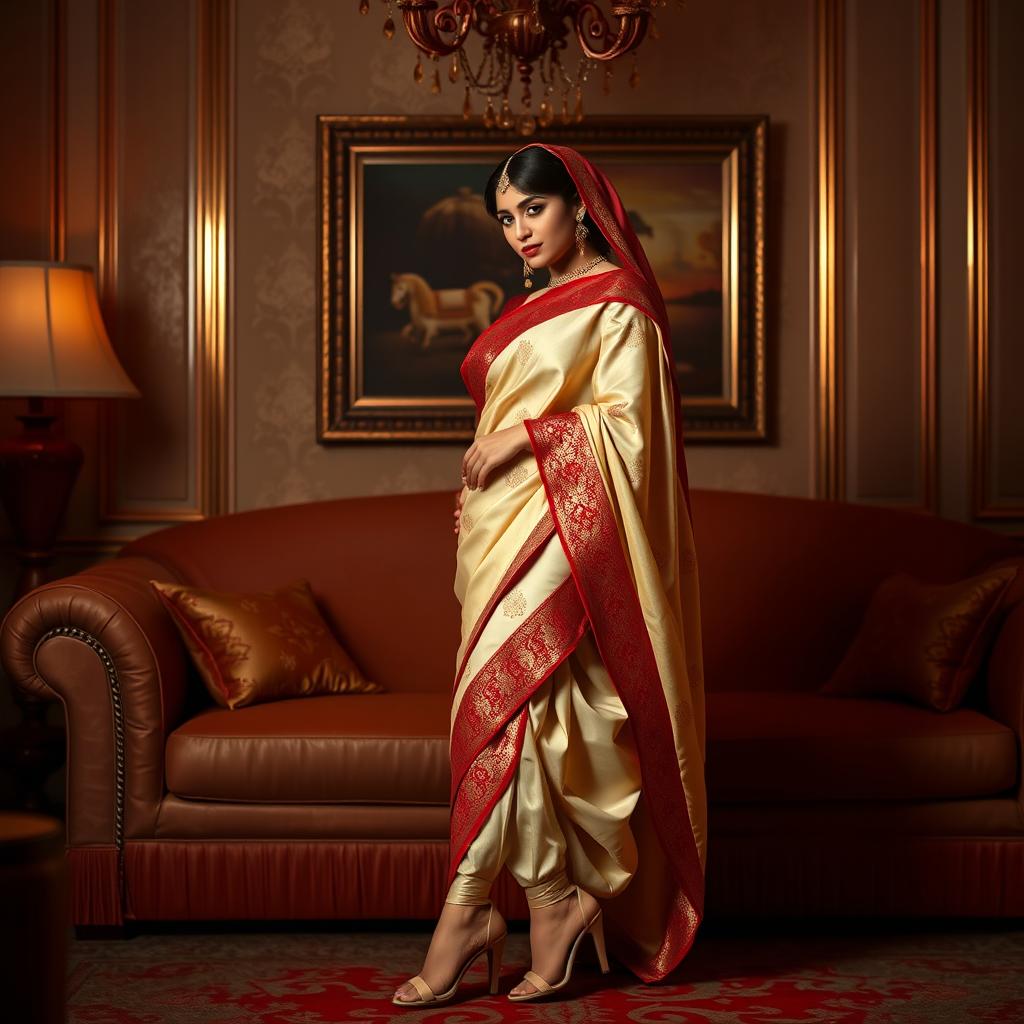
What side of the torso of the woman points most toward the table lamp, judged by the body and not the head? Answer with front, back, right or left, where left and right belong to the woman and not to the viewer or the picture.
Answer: front

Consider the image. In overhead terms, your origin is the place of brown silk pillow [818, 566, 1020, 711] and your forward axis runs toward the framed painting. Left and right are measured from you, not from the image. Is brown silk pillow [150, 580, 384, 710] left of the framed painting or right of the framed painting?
left

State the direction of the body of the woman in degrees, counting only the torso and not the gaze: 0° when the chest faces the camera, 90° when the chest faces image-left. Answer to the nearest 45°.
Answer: approximately 45°

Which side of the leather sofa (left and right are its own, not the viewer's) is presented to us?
front

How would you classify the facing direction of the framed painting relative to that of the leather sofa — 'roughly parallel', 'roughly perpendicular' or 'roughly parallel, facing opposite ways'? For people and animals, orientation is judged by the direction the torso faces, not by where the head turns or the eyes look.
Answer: roughly parallel

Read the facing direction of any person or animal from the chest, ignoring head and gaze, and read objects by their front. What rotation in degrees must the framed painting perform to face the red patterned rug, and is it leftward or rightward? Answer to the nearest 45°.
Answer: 0° — it already faces it

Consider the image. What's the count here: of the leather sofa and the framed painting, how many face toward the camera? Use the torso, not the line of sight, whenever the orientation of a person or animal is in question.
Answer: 2

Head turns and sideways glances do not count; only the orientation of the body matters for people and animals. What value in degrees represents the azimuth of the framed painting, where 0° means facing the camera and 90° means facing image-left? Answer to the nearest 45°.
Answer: approximately 0°
